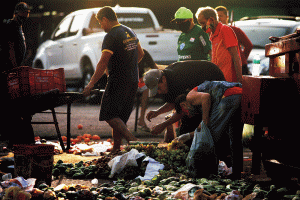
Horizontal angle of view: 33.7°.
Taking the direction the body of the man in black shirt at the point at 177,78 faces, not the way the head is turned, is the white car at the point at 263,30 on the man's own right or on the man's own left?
on the man's own right

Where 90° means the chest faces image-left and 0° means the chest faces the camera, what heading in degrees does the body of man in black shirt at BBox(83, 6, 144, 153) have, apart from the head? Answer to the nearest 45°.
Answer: approximately 135°

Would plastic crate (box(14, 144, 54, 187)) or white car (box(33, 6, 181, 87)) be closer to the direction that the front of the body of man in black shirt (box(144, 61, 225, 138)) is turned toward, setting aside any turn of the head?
the plastic crate

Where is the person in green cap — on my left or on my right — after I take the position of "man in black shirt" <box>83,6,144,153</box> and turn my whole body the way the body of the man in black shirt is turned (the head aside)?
on my right

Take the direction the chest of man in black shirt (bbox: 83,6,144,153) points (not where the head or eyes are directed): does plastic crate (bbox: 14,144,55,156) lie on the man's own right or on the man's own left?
on the man's own left

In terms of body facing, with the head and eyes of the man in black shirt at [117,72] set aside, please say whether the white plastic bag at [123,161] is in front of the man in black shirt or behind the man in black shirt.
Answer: behind

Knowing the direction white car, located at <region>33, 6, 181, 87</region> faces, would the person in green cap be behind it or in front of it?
behind

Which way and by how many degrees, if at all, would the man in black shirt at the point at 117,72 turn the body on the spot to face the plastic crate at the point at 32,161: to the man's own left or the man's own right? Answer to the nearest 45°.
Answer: approximately 90° to the man's own left

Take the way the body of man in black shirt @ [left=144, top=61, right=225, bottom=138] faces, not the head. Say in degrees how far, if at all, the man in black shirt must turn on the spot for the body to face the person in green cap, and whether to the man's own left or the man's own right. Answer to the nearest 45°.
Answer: approximately 90° to the man's own right

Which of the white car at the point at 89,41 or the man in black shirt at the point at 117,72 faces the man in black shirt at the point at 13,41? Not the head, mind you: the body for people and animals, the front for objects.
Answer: the man in black shirt at the point at 117,72

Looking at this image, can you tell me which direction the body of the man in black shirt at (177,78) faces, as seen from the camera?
to the viewer's left
